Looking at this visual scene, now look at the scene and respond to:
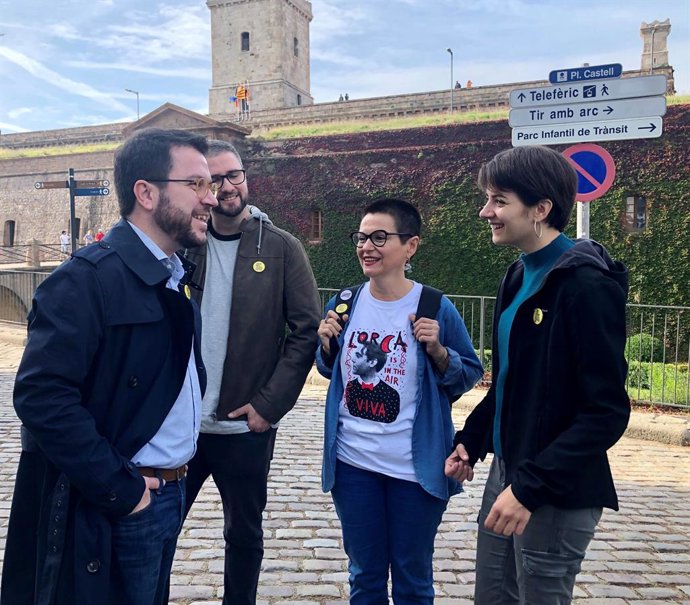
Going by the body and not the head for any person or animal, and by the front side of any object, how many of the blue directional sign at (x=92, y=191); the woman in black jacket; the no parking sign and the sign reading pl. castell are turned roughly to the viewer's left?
1

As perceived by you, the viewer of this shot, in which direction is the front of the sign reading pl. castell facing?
facing the viewer

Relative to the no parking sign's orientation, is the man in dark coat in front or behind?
in front

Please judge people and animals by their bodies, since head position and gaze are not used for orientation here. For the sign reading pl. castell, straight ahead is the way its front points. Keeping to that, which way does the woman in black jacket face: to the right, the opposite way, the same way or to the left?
to the right

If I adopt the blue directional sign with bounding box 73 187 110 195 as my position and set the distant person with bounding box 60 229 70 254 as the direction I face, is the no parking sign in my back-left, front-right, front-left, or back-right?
back-right

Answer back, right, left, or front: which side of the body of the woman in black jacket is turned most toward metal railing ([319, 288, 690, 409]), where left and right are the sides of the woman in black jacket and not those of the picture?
right

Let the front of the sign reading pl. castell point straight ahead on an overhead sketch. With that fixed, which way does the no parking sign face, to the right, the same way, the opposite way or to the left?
the same way

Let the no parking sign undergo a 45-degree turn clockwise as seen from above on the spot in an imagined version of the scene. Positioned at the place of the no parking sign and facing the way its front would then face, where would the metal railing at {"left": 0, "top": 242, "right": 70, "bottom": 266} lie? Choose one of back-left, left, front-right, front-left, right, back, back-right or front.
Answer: right

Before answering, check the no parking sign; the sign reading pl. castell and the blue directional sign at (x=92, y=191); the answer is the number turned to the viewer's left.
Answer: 0

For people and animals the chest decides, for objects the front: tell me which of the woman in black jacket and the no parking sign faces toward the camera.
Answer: the no parking sign

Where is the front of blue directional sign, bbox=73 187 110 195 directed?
toward the camera

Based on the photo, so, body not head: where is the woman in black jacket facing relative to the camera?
to the viewer's left

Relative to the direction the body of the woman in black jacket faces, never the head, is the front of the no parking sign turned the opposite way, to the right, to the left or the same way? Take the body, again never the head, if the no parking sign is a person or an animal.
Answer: to the left

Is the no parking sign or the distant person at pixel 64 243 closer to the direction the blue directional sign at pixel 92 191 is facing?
the no parking sign

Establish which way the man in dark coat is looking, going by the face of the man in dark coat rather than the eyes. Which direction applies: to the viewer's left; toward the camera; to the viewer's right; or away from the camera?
to the viewer's right

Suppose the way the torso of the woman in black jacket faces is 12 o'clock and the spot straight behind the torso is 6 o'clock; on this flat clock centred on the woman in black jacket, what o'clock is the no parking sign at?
The no parking sign is roughly at 3 o'clock from the woman in black jacket.

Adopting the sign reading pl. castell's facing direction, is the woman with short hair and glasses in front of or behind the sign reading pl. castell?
in front

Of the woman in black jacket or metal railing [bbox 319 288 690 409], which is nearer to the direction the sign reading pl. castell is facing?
the woman in black jacket
